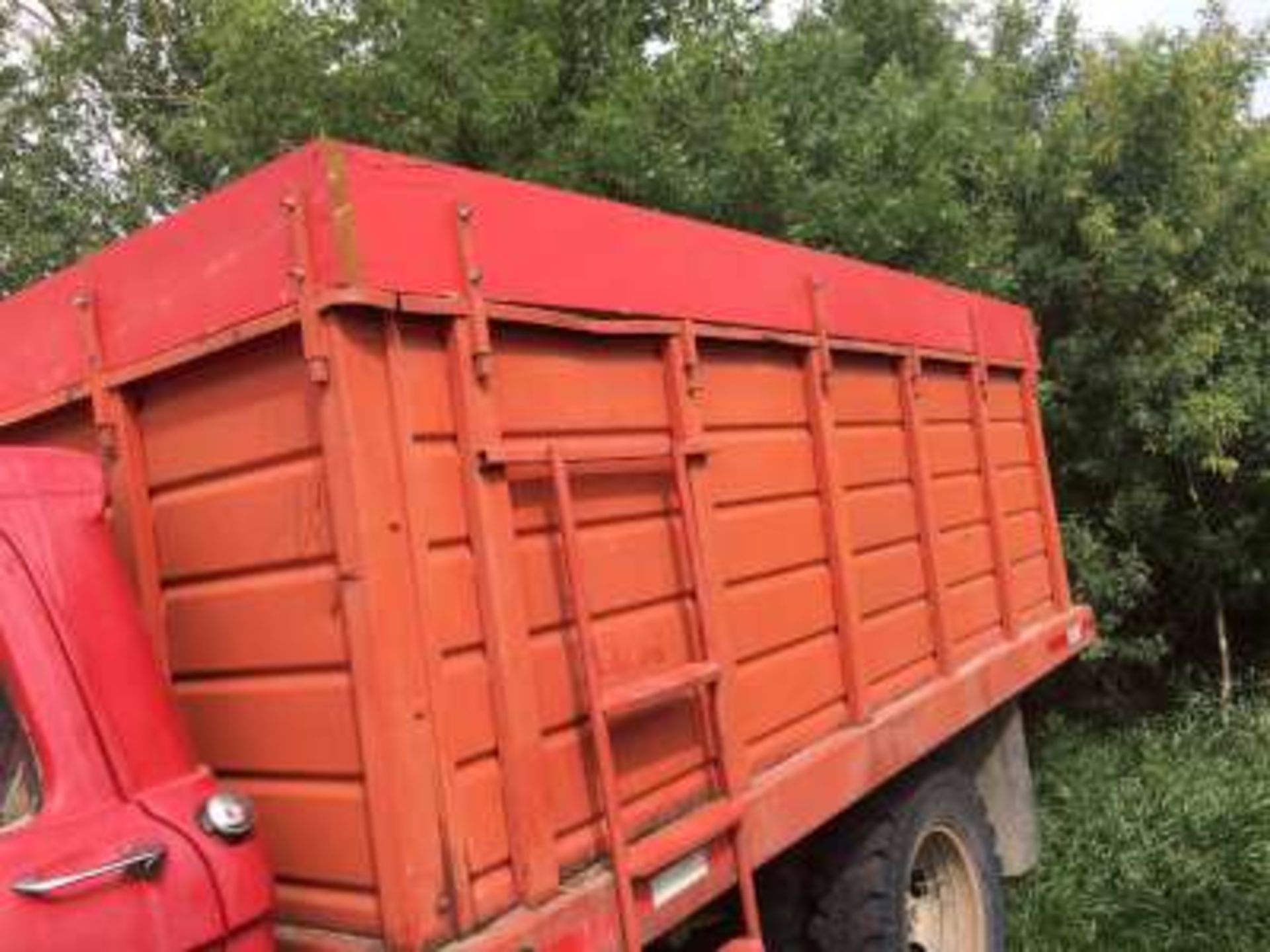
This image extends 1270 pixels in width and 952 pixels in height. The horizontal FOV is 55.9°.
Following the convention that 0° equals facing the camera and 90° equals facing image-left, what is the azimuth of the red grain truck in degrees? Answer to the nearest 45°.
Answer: approximately 45°
